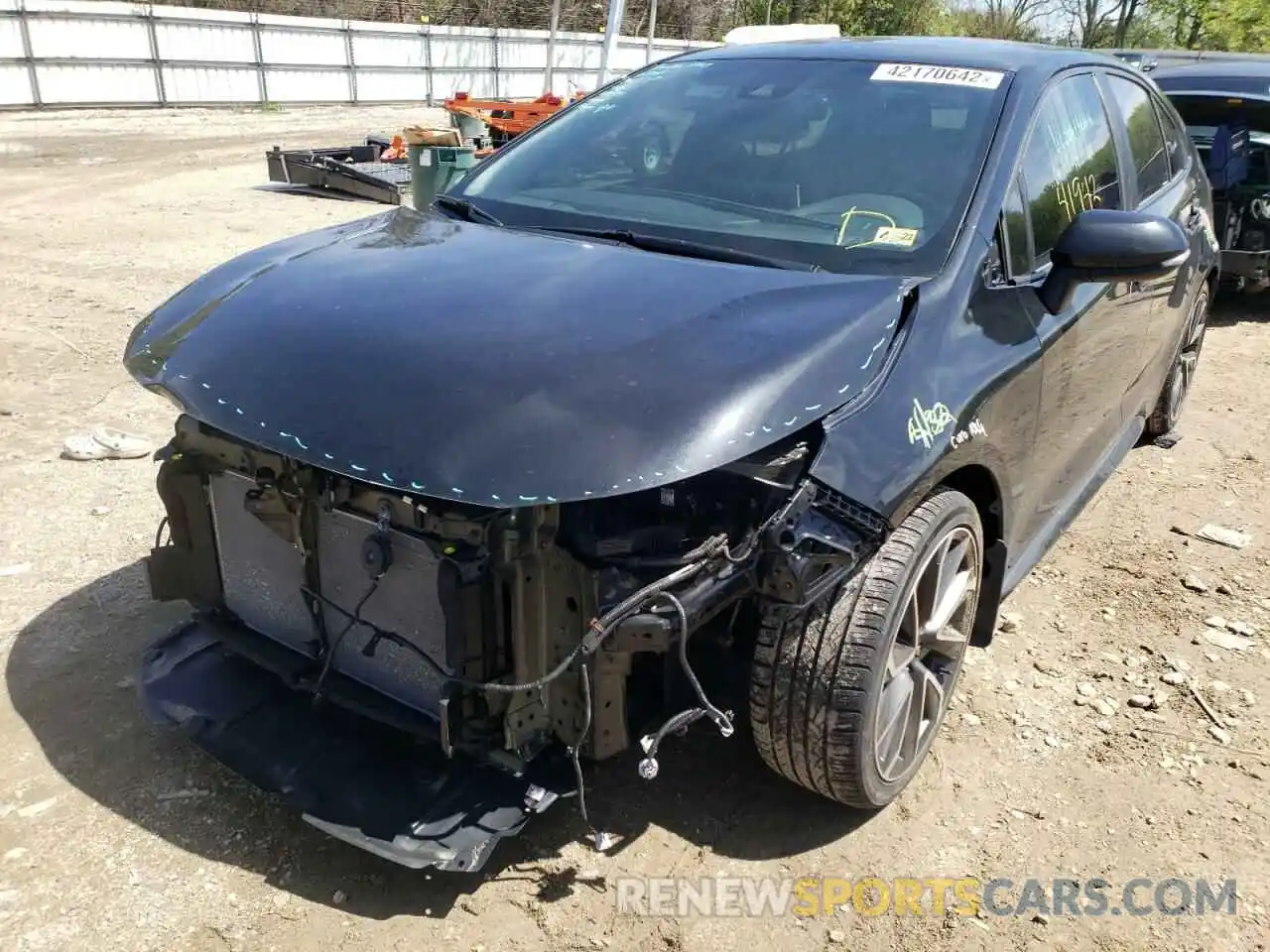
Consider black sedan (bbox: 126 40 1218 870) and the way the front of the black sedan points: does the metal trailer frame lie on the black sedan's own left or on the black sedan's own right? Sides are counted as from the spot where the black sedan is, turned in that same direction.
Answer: on the black sedan's own right

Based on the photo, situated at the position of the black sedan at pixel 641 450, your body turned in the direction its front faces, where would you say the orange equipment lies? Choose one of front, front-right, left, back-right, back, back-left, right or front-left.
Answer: back-right

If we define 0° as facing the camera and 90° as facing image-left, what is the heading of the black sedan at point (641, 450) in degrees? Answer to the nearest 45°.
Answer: approximately 45°

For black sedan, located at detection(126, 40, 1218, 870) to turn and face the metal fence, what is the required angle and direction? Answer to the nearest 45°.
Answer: approximately 90° to its right

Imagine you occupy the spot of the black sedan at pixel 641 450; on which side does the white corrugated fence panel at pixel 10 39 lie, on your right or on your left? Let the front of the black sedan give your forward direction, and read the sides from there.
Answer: on your right

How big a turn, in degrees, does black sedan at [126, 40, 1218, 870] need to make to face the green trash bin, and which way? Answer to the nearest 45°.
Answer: approximately 135° to its right
